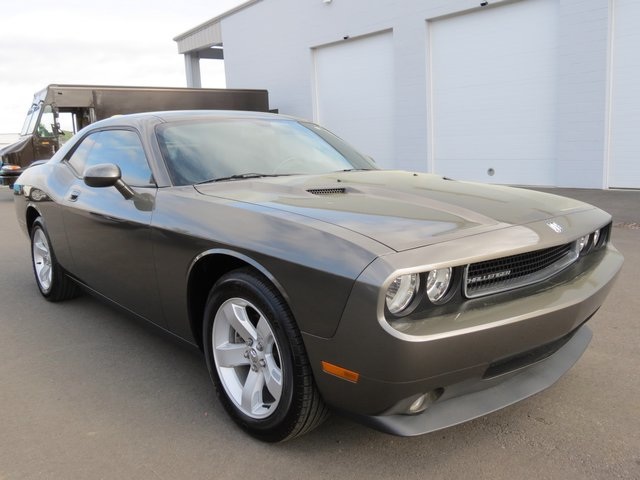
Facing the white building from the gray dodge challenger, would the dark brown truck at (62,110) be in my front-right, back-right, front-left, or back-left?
front-left

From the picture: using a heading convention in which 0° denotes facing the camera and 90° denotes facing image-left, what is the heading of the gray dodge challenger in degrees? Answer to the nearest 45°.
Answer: approximately 315°

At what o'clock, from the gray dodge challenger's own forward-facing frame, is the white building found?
The white building is roughly at 8 o'clock from the gray dodge challenger.

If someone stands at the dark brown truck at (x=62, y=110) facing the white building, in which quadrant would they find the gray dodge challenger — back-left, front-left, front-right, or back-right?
front-right

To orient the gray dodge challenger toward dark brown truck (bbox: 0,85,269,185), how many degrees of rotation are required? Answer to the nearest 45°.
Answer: approximately 180°
